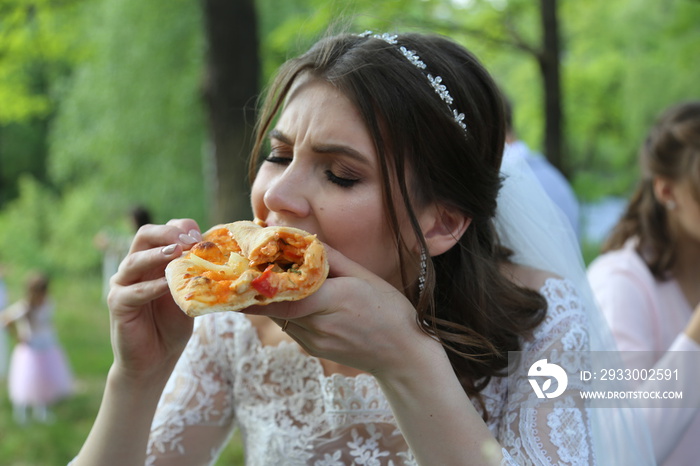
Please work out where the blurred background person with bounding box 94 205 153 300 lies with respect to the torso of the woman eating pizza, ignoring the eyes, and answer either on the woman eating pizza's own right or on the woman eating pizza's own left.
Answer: on the woman eating pizza's own right

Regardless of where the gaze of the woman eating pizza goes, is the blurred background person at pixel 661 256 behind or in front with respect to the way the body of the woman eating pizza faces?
behind

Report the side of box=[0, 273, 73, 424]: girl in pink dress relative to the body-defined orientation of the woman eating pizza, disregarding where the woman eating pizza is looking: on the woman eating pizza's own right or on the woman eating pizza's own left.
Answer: on the woman eating pizza's own right

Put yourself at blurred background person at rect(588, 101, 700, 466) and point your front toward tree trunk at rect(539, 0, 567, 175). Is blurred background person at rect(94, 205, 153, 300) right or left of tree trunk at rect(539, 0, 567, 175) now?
left

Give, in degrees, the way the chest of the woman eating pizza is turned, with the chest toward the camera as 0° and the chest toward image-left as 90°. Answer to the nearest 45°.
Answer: approximately 45°

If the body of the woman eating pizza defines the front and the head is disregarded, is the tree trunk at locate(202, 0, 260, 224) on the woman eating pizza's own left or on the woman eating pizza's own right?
on the woman eating pizza's own right
